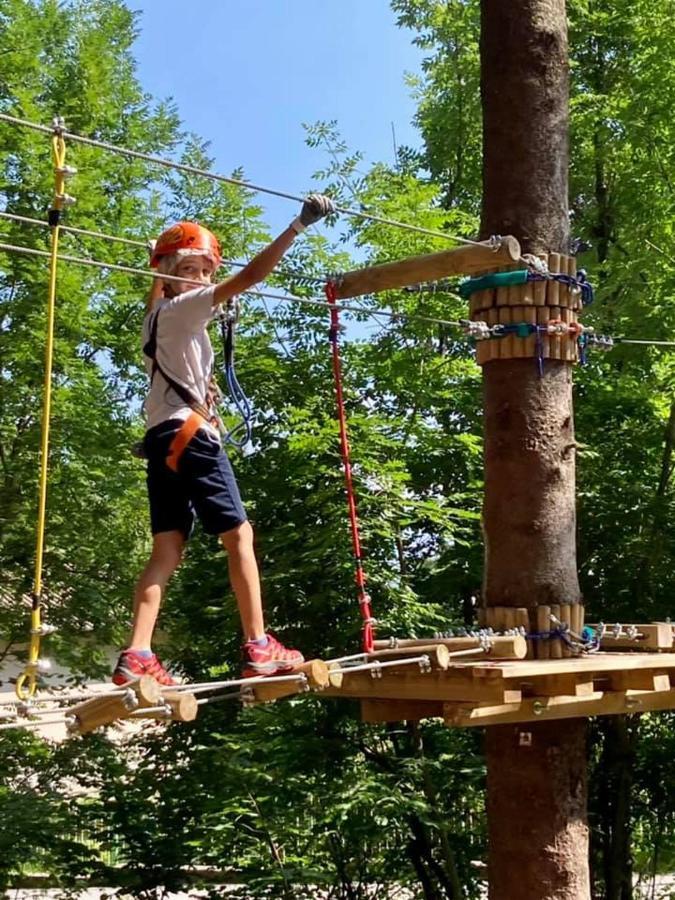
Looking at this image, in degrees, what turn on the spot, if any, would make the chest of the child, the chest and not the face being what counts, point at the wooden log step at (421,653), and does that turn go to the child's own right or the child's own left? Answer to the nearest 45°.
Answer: approximately 45° to the child's own left

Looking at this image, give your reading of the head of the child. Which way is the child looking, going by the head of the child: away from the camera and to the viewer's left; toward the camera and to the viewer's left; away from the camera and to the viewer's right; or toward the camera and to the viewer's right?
toward the camera and to the viewer's right

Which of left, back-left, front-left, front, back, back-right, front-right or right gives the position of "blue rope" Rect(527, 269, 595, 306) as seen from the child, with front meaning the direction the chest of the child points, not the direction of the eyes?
front-left

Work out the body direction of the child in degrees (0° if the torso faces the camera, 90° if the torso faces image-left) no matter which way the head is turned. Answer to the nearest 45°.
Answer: approximately 270°

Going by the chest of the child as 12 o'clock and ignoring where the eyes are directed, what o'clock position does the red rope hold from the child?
The red rope is roughly at 10 o'clock from the child.

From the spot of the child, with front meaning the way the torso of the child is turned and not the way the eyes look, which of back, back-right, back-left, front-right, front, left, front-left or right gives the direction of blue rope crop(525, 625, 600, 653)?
front-left
